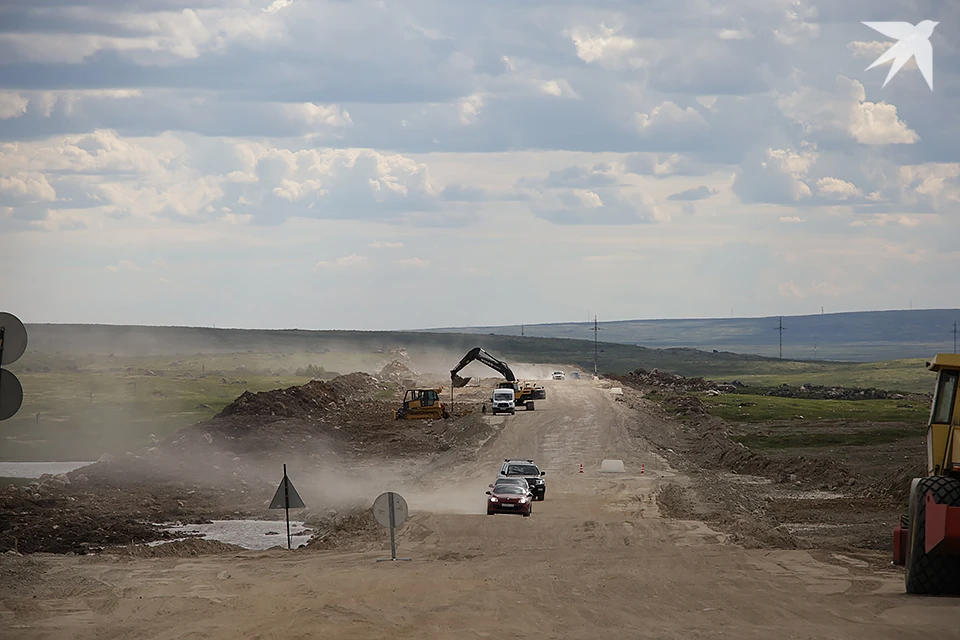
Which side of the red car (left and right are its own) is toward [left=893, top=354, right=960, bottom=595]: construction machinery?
front

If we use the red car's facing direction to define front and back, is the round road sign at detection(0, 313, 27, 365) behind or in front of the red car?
in front

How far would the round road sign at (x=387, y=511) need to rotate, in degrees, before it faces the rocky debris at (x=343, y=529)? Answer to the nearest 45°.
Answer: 0° — it already faces it

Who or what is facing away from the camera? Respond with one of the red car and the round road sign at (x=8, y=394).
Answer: the round road sign

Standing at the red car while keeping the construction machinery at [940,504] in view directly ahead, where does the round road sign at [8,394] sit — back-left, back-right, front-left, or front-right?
front-right

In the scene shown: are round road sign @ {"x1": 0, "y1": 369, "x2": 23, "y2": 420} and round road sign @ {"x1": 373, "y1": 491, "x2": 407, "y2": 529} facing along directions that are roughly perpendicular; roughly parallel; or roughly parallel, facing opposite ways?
roughly parallel

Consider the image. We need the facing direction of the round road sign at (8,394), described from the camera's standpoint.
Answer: facing away from the viewer

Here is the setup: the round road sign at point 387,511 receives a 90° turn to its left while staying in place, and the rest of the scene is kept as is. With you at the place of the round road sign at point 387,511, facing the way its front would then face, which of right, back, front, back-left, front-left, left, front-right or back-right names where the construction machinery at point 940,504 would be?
back-left

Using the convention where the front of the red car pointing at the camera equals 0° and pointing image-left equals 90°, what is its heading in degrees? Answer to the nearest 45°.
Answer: approximately 0°

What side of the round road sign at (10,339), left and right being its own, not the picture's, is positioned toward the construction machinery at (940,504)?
right

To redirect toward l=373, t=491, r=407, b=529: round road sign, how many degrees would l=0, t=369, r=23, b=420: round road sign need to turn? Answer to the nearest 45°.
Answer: approximately 45° to its right

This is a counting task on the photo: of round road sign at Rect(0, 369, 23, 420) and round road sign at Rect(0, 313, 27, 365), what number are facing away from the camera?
2

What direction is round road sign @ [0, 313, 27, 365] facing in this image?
away from the camera

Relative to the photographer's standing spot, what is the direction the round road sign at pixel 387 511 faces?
facing away from the viewer
